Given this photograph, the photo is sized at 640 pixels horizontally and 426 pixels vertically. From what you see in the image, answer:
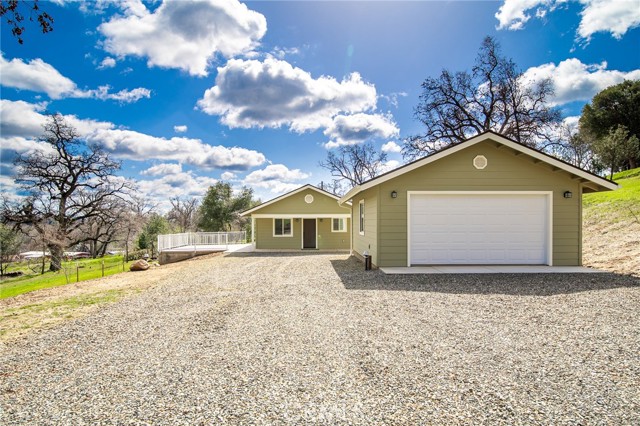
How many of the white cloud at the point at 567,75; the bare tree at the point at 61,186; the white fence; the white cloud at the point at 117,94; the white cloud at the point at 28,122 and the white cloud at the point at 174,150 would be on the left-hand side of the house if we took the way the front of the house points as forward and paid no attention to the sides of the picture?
1

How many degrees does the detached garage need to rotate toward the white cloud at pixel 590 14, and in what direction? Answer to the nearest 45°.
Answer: approximately 135° to its left

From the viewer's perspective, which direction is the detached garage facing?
toward the camera

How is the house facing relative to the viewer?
toward the camera

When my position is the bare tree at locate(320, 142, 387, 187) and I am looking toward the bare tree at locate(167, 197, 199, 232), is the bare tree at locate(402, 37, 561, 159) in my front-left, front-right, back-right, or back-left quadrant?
back-left

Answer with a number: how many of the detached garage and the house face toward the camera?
2
